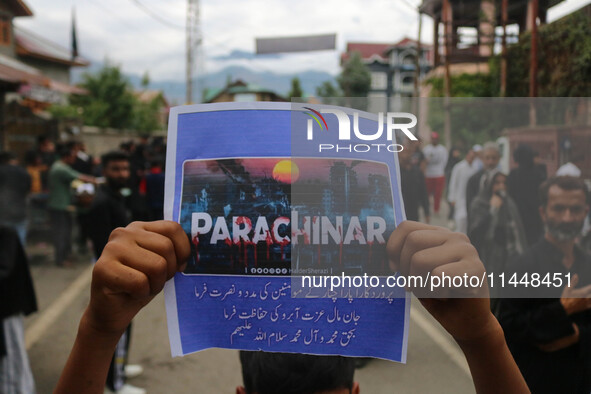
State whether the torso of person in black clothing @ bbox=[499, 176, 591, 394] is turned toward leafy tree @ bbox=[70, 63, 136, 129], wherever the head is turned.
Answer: no

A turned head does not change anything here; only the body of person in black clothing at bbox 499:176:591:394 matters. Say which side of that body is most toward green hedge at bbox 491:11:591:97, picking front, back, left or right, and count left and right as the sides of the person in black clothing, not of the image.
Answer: back

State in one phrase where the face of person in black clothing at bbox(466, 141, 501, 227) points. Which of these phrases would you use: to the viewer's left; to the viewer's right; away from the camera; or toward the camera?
toward the camera

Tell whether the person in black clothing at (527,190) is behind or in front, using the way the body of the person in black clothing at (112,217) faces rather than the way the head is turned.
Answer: in front

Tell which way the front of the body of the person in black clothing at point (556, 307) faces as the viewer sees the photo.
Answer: toward the camera

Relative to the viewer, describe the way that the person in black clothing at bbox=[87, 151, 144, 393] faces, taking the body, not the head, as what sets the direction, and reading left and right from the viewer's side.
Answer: facing the viewer and to the right of the viewer

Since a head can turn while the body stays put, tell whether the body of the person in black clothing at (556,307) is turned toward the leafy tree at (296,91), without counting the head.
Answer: no

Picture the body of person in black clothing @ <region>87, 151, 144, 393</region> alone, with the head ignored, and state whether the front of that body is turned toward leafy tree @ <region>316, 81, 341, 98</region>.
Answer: no

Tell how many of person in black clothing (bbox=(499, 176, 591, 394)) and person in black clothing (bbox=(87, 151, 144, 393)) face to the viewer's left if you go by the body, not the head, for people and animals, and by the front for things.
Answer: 0

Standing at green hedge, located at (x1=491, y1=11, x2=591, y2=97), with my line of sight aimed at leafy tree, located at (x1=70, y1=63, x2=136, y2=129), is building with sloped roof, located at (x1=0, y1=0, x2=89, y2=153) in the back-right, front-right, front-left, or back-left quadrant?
front-left
